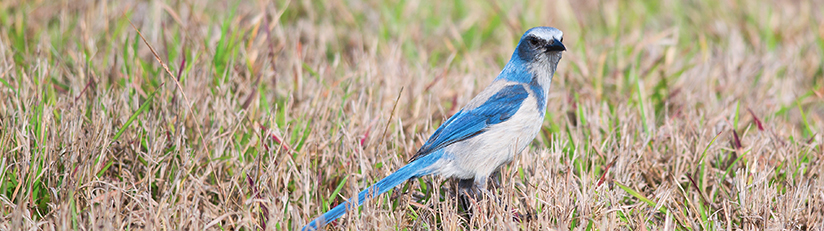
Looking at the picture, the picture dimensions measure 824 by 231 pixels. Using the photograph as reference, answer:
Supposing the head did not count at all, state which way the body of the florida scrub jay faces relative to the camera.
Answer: to the viewer's right
